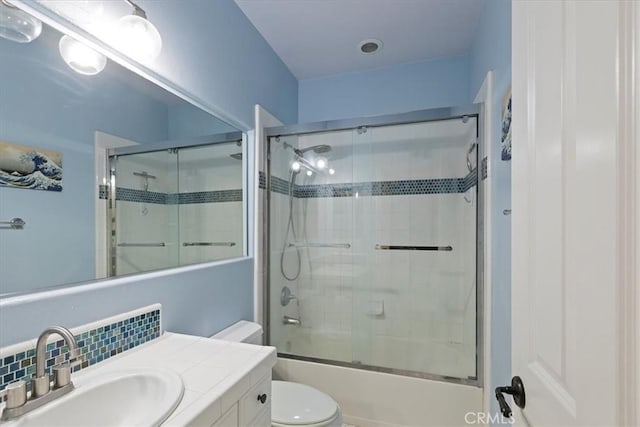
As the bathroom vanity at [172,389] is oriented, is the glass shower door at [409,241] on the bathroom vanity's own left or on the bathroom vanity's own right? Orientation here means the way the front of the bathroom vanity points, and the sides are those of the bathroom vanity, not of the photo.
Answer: on the bathroom vanity's own left

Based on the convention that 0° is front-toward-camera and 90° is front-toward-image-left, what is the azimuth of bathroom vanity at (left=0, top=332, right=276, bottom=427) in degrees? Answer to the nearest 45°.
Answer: approximately 315°

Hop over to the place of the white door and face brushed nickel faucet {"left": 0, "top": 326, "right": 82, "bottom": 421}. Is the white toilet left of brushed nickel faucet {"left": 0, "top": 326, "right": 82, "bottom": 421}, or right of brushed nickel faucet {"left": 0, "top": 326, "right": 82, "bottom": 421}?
right

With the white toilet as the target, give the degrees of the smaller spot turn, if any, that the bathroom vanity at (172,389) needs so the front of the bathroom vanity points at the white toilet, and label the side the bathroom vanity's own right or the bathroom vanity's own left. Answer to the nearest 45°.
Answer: approximately 90° to the bathroom vanity's own left

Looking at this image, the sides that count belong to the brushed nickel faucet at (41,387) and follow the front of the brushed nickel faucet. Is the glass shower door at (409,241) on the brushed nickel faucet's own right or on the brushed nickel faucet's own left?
on the brushed nickel faucet's own left

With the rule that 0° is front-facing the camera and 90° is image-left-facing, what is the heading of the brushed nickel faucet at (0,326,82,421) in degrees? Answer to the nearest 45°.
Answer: approximately 315°

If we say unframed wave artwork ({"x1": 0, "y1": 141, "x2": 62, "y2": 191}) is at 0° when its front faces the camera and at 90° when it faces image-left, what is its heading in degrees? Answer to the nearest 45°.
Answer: approximately 315°
